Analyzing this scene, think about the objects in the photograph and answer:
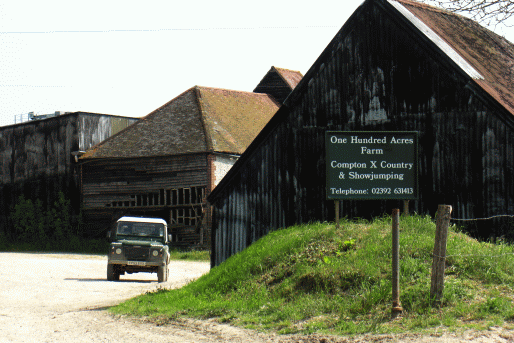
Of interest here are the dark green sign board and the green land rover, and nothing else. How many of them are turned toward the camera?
2

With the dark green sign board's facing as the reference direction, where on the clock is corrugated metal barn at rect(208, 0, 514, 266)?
The corrugated metal barn is roughly at 6 o'clock from the dark green sign board.

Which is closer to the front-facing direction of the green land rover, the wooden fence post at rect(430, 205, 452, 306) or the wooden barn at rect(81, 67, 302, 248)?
the wooden fence post

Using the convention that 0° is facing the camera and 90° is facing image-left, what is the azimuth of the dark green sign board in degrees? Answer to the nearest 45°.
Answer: approximately 0°

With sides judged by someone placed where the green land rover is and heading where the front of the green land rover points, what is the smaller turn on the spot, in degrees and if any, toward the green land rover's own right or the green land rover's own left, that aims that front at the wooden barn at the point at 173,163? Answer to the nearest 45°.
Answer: approximately 180°

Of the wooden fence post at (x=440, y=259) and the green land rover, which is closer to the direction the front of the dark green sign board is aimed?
the wooden fence post

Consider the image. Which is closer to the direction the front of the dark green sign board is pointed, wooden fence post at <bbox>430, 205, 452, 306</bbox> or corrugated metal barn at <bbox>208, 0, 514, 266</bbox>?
the wooden fence post

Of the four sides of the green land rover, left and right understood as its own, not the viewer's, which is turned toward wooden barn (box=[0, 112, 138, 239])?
back

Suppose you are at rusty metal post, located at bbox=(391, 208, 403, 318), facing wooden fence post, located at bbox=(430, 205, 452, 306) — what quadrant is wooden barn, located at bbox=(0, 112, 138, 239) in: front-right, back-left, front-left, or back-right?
back-left

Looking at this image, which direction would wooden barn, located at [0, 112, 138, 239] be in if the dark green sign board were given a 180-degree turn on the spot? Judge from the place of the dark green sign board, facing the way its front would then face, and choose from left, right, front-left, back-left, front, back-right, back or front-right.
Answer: front-left
